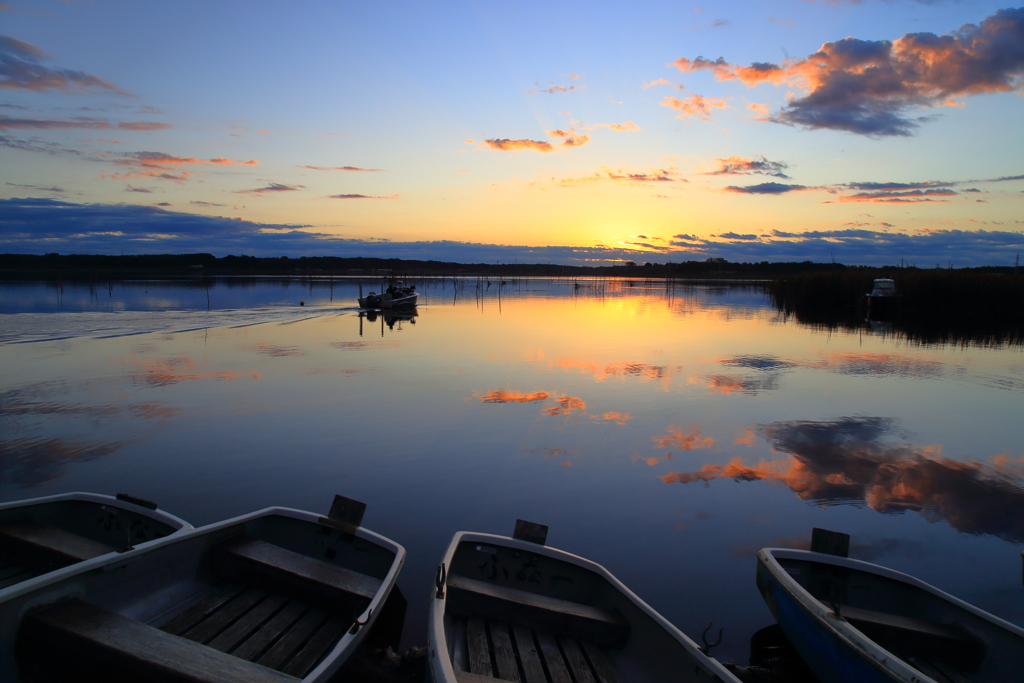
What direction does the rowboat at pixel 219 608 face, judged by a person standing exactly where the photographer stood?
facing the viewer and to the left of the viewer

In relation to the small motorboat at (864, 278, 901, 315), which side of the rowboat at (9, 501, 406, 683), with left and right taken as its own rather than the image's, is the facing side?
back

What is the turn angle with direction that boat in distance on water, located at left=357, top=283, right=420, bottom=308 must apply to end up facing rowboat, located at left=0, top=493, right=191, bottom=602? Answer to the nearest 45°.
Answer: approximately 90° to its right

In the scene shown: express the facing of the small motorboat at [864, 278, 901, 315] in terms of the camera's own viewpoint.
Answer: facing the viewer

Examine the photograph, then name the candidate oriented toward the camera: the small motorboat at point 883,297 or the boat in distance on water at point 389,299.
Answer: the small motorboat

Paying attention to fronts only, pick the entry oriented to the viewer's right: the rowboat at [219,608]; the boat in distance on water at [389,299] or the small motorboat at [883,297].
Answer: the boat in distance on water

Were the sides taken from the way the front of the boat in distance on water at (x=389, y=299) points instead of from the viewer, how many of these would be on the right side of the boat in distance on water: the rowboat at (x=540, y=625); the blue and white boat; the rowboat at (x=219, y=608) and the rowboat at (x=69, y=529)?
4

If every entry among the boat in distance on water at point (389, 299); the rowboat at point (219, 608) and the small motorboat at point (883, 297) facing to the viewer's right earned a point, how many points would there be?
1

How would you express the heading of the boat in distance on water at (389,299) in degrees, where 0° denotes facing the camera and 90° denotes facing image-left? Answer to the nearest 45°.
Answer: approximately 270°

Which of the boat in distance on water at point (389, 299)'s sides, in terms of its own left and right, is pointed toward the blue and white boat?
right

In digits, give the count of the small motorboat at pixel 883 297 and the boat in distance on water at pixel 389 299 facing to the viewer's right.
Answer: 1

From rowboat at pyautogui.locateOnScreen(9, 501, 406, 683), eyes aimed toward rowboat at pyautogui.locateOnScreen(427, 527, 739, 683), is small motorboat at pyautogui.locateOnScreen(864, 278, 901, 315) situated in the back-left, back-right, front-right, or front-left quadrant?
front-left

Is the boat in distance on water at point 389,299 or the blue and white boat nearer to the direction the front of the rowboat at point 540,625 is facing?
the blue and white boat
